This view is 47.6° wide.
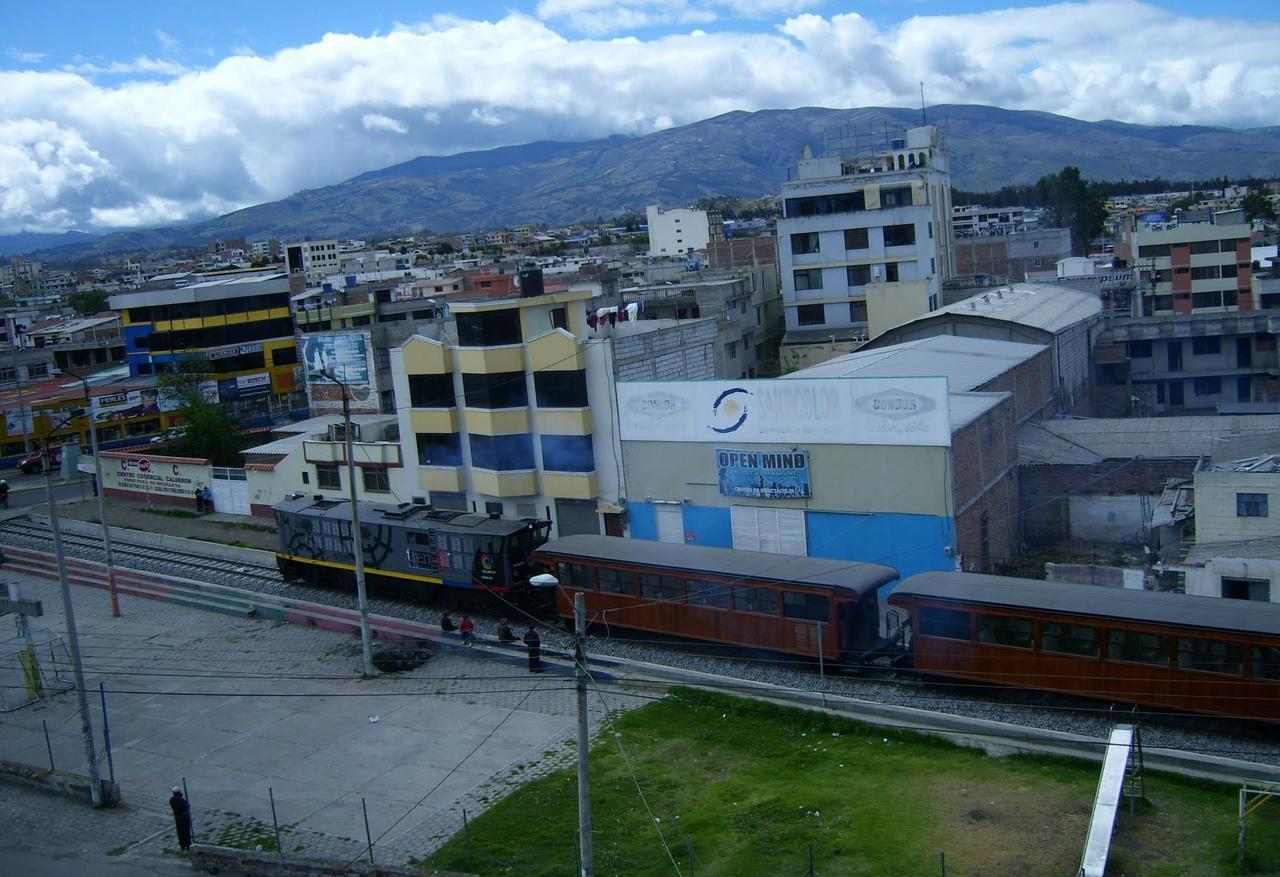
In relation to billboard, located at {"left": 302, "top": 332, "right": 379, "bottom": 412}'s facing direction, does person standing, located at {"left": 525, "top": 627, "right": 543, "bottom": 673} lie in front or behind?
in front

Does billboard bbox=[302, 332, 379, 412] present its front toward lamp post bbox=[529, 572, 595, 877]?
yes

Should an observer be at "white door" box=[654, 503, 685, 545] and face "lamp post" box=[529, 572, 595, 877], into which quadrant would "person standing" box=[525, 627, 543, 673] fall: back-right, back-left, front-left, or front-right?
front-right

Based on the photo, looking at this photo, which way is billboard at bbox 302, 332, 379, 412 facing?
toward the camera

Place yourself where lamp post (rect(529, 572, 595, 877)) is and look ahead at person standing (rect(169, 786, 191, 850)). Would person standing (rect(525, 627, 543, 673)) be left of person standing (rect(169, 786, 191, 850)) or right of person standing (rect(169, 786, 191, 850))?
right

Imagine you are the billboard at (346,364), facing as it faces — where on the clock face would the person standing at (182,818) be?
The person standing is roughly at 12 o'clock from the billboard.

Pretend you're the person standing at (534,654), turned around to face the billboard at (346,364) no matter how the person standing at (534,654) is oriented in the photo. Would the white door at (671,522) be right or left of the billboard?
right

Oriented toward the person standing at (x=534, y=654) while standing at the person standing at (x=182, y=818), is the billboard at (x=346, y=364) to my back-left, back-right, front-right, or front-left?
front-left

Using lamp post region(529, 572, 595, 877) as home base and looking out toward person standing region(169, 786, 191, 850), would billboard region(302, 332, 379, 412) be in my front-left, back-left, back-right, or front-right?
front-right

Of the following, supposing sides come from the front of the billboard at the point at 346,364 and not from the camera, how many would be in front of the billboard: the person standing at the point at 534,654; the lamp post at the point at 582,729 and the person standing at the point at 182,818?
3

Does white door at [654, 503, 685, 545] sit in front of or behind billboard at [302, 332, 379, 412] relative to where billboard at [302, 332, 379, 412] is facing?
in front

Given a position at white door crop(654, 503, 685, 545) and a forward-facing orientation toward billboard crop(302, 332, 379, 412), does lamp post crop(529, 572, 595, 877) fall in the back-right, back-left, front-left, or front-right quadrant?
back-left
